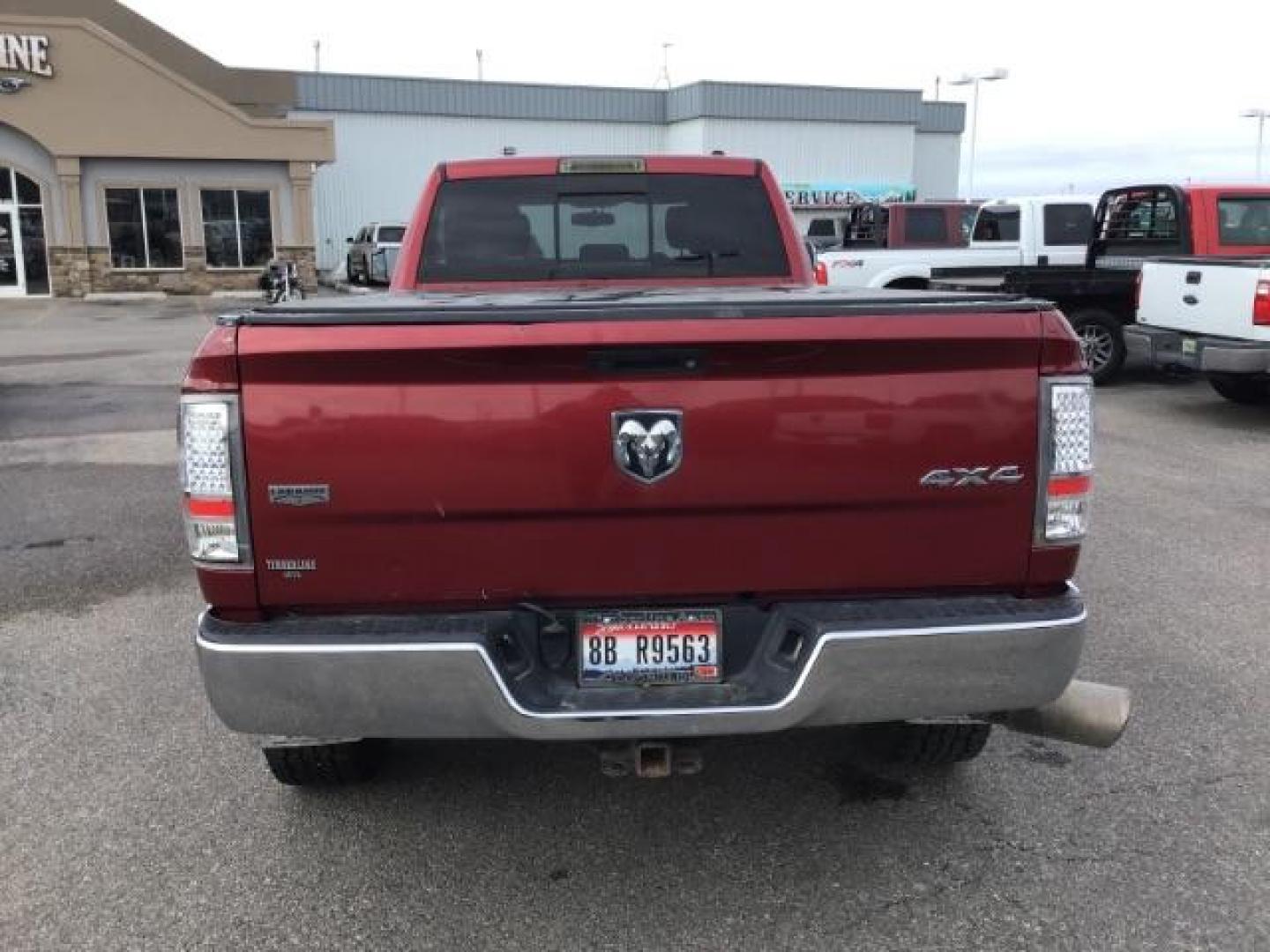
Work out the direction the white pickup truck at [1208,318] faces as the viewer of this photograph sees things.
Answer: facing away from the viewer and to the right of the viewer

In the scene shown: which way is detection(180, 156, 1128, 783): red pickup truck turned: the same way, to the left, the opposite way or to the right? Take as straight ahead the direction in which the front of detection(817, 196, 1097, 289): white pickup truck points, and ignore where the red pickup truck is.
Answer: to the left

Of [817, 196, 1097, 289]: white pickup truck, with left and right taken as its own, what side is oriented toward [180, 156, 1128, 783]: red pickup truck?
right

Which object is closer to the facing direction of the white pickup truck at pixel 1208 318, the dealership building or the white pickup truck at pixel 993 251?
the white pickup truck

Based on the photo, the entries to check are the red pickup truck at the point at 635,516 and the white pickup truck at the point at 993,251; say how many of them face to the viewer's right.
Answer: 1

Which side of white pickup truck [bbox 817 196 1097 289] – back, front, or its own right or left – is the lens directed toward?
right

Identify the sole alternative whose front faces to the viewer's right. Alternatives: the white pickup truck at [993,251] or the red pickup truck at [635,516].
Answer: the white pickup truck

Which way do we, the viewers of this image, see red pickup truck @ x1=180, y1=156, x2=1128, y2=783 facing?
facing away from the viewer

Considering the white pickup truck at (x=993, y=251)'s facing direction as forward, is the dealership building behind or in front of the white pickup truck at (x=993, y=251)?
behind

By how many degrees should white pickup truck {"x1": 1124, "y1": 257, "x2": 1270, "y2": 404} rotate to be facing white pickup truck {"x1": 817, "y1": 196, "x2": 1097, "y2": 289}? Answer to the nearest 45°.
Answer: approximately 90° to its left

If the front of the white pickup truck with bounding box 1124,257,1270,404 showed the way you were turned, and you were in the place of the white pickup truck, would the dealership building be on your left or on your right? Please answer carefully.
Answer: on your left
